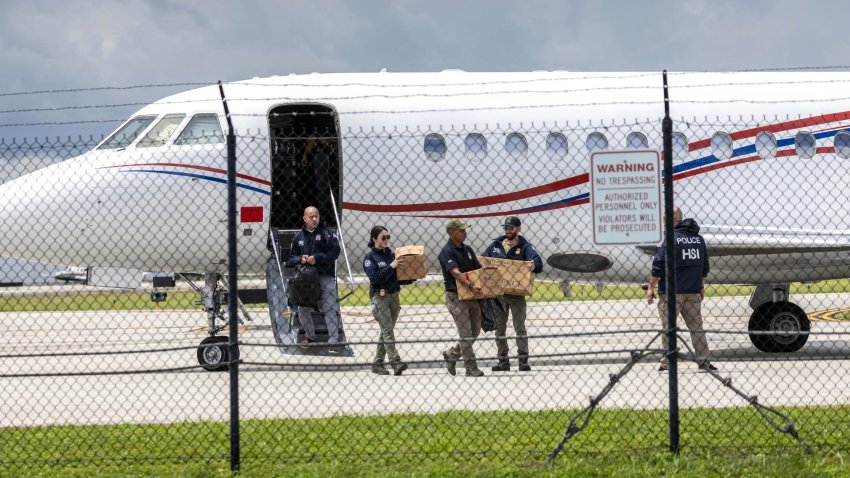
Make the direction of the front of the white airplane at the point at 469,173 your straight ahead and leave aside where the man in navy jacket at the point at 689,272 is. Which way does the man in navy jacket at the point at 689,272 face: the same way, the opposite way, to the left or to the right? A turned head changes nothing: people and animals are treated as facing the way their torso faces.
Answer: to the right

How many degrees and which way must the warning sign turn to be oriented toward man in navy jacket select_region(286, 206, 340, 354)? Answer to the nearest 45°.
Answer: approximately 135° to its right

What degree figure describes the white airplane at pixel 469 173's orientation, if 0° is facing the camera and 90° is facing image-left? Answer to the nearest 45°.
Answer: approximately 90°

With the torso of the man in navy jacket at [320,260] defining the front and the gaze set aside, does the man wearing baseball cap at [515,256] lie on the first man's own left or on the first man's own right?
on the first man's own left

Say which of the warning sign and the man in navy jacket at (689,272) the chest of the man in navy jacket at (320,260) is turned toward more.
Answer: the warning sign

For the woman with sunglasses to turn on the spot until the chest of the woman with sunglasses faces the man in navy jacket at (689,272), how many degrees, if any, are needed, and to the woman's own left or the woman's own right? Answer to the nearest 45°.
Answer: approximately 45° to the woman's own left

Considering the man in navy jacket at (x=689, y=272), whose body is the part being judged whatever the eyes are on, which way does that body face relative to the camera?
away from the camera
